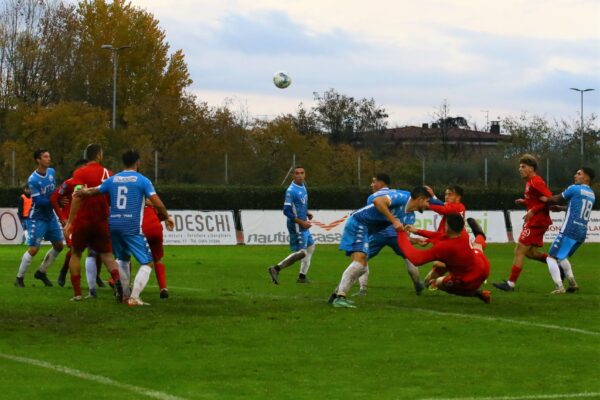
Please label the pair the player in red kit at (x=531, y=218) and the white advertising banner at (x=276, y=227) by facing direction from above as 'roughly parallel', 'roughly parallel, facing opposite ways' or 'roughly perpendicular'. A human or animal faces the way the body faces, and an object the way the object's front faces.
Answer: roughly perpendicular

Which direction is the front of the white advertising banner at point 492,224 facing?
toward the camera

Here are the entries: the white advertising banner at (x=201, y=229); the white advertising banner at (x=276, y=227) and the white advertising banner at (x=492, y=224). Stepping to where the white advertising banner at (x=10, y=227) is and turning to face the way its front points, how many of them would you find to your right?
0

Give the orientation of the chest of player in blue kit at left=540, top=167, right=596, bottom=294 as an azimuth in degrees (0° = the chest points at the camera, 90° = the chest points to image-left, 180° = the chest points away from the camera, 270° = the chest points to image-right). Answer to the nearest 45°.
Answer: approximately 135°

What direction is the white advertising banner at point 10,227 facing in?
toward the camera

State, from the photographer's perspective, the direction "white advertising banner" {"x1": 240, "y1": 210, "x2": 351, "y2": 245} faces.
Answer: facing the viewer

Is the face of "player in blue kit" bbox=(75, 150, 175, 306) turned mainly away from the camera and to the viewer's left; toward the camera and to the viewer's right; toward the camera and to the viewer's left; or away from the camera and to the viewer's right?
away from the camera and to the viewer's right

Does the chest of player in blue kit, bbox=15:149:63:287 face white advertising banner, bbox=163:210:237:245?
no

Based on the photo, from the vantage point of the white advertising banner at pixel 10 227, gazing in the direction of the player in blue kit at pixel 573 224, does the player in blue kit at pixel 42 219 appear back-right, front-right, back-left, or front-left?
front-right

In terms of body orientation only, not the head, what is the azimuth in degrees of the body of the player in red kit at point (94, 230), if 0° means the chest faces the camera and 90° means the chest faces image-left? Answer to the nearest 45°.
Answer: approximately 180°

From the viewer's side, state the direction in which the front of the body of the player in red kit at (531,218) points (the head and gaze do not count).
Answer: to the viewer's left

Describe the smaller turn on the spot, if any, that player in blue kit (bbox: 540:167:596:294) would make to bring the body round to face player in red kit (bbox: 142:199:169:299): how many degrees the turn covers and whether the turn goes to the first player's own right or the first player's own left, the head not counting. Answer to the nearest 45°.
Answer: approximately 90° to the first player's own left

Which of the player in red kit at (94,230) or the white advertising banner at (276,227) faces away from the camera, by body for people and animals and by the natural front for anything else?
the player in red kit

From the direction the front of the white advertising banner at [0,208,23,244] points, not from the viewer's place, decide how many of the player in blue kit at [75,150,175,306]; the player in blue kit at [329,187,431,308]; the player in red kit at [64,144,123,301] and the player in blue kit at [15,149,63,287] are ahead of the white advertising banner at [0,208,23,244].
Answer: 4

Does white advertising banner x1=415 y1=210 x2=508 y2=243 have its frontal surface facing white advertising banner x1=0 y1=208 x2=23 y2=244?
no

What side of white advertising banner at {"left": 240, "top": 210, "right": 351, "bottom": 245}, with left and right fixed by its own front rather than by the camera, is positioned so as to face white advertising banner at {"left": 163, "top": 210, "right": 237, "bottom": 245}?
right

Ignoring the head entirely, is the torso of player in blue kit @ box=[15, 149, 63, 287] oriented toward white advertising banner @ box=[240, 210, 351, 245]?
no

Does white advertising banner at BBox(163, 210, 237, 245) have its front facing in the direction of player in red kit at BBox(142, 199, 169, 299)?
yes
